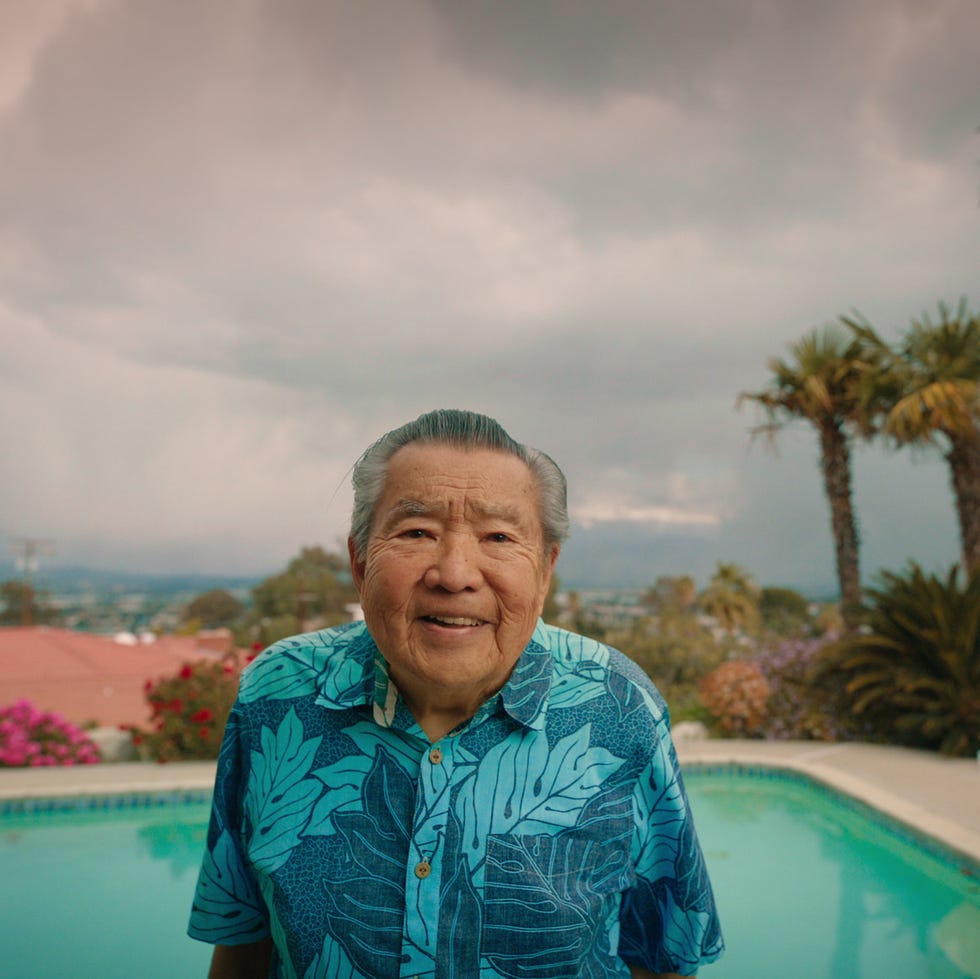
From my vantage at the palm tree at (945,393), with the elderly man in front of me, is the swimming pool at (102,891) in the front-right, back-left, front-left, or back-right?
front-right

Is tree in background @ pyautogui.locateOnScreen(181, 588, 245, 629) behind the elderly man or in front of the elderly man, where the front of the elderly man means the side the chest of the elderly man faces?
behind

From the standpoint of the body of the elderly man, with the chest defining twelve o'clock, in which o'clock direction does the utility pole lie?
The utility pole is roughly at 5 o'clock from the elderly man.

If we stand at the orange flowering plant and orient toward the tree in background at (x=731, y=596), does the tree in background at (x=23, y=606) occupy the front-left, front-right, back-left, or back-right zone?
front-left

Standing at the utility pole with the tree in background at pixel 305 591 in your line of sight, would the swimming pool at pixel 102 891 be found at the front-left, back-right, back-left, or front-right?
front-right

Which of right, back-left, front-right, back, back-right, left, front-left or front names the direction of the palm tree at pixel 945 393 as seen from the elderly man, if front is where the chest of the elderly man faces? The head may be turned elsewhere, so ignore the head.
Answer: back-left

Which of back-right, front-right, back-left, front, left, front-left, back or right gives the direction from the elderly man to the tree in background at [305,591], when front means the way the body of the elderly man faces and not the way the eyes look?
back

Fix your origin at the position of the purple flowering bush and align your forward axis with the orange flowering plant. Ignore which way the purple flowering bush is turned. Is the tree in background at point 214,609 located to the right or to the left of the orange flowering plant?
right

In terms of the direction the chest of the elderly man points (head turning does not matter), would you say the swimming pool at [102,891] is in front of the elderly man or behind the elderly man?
behind

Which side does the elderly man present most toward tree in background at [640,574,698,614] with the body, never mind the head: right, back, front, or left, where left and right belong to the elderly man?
back

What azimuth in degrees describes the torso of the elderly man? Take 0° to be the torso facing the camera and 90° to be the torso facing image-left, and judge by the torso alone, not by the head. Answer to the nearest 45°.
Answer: approximately 0°

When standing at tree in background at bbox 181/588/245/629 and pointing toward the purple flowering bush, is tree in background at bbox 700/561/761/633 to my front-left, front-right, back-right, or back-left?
front-left
